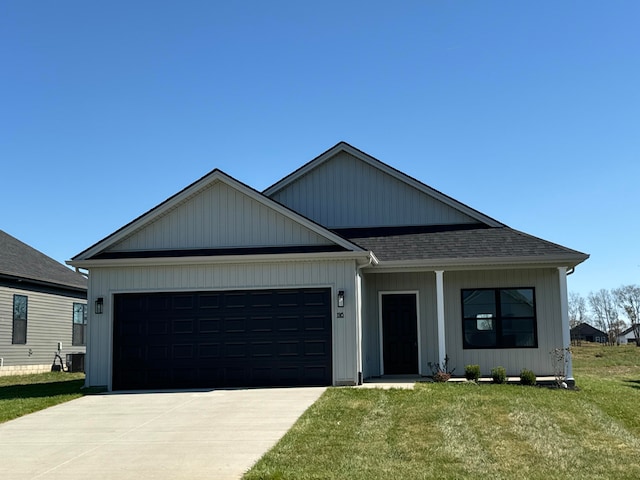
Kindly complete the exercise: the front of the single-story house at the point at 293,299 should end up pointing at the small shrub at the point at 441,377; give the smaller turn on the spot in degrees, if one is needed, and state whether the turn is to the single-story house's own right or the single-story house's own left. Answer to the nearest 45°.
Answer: approximately 90° to the single-story house's own left

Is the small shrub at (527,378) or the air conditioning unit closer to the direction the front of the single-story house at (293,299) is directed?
the small shrub

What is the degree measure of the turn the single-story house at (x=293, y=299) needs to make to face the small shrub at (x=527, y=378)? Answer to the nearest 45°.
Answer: approximately 90° to its left

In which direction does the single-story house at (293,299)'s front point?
toward the camera

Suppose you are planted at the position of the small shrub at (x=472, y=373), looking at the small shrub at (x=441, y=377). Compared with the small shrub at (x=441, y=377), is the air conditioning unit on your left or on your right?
right

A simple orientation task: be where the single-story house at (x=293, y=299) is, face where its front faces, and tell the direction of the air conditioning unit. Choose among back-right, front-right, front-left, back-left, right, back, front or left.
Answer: back-right

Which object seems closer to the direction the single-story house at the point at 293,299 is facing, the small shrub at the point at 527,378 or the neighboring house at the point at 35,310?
the small shrub

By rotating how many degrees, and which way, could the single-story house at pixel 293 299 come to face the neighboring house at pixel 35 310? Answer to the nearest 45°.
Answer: approximately 135° to its right
